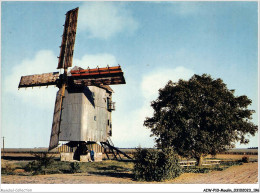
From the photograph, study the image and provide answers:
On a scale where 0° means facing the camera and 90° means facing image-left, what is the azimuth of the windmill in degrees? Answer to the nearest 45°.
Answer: approximately 45°

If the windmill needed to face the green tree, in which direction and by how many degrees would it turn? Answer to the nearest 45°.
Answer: approximately 90° to its left

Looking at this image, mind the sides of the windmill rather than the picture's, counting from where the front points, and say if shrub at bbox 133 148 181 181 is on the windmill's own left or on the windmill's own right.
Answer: on the windmill's own left

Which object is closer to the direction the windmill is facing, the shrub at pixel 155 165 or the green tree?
the shrub
